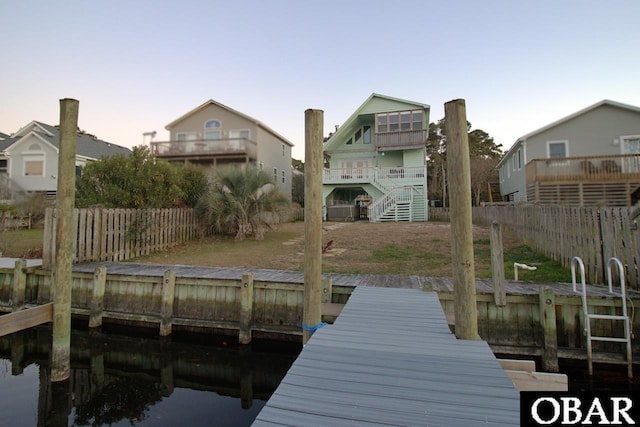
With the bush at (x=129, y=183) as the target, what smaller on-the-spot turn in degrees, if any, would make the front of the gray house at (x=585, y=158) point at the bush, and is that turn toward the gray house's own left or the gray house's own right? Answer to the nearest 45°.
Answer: approximately 45° to the gray house's own right

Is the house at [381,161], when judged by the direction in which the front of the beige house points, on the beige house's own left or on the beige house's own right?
on the beige house's own left

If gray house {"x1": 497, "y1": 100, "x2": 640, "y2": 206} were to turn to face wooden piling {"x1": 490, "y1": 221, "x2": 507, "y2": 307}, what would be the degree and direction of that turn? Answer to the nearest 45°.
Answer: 0° — it already faces it

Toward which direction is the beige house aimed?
toward the camera

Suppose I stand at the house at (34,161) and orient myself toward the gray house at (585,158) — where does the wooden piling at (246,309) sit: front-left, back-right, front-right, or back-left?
front-right

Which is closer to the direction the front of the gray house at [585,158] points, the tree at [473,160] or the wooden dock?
the wooden dock

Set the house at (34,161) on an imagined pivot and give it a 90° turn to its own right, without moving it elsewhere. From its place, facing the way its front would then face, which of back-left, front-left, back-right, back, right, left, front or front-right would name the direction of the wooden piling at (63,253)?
left

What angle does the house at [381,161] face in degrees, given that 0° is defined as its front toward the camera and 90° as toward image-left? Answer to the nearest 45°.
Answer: approximately 0°

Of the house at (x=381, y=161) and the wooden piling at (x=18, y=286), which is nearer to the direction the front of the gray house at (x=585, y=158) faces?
the wooden piling

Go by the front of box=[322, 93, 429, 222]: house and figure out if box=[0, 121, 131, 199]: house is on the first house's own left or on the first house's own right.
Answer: on the first house's own right

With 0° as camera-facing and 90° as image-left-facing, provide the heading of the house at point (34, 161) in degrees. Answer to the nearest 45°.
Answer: approximately 0°

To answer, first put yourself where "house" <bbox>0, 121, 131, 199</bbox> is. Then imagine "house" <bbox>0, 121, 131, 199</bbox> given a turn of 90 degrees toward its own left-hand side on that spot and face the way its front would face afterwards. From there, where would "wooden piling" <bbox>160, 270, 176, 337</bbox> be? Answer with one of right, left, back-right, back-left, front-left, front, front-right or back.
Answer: right

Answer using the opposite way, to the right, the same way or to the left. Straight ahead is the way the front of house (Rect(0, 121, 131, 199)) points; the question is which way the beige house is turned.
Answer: the same way

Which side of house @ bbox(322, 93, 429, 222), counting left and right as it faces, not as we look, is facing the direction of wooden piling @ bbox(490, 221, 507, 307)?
front

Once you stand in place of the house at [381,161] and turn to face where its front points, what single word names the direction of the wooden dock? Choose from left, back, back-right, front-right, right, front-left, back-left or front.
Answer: front
